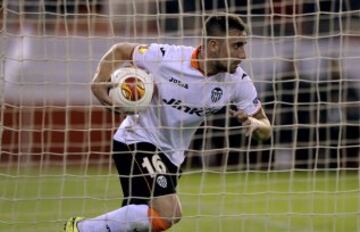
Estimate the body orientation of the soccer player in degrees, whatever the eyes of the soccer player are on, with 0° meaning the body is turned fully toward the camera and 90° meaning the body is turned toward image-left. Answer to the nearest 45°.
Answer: approximately 315°

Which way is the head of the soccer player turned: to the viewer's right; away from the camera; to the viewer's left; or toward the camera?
to the viewer's right
